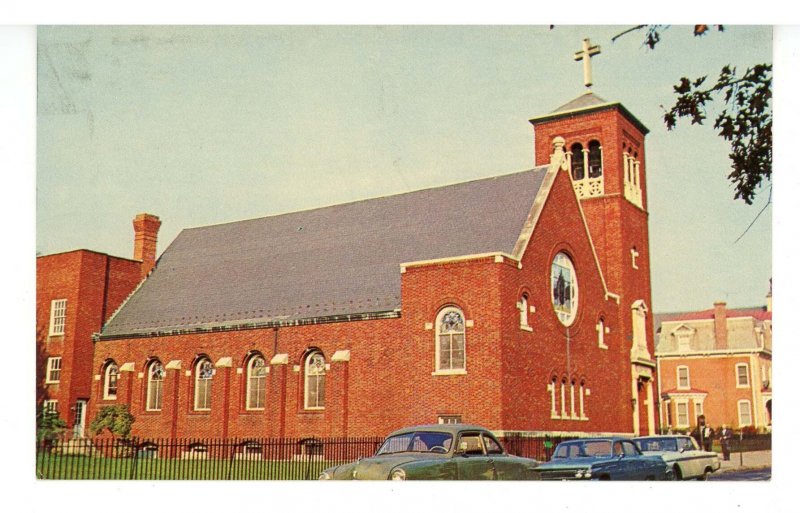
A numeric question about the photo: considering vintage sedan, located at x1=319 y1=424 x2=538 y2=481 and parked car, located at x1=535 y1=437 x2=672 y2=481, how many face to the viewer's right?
0

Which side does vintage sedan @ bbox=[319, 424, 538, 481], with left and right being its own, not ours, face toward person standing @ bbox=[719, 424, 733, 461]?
back

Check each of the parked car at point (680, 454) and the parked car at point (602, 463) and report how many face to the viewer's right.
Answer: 0

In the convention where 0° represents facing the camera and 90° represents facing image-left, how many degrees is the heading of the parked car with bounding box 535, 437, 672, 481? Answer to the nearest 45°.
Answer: approximately 45°

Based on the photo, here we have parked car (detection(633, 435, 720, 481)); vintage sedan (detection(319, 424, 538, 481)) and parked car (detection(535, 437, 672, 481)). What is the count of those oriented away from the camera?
0

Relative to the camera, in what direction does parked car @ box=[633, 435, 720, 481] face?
facing the viewer and to the left of the viewer
